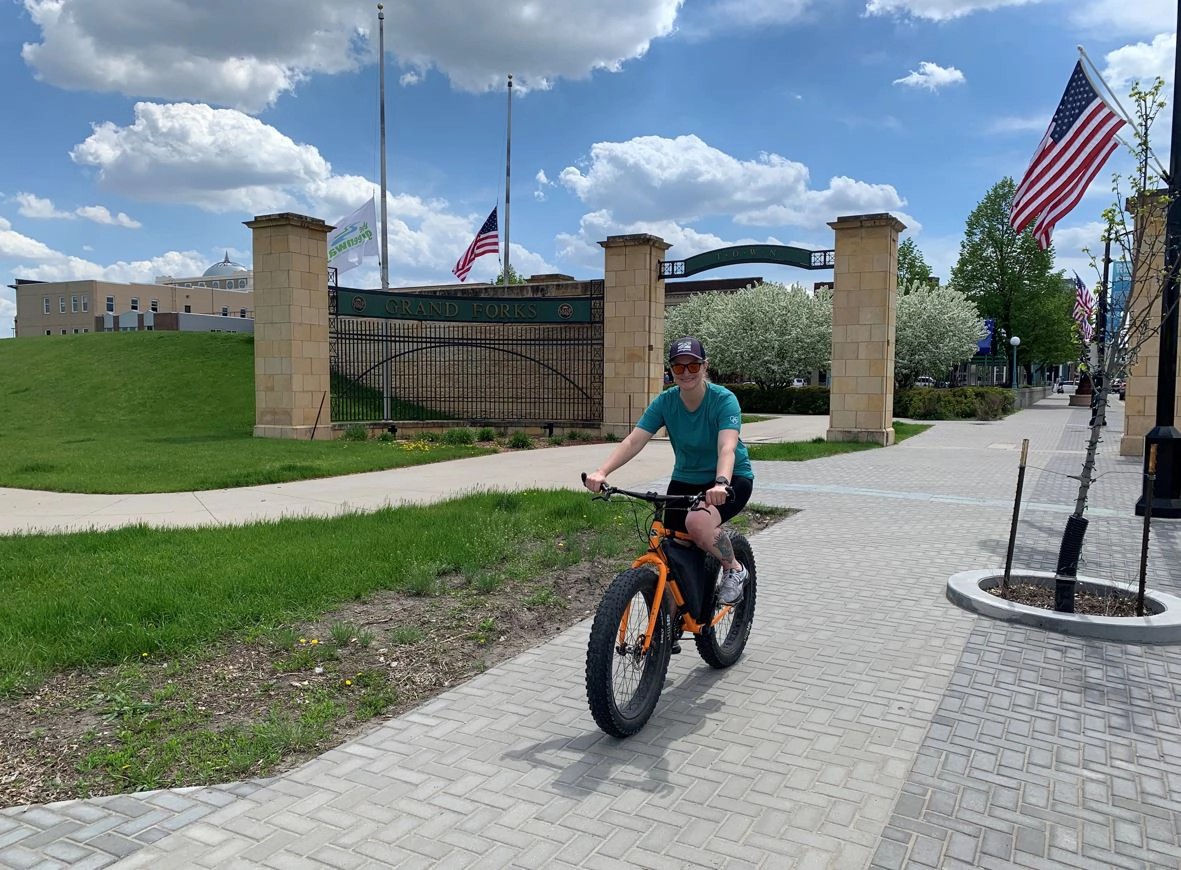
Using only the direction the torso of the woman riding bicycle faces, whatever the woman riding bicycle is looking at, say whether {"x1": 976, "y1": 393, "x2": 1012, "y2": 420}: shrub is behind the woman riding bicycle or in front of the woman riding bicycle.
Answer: behind

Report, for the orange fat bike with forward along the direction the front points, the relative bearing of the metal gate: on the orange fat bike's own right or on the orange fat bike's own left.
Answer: on the orange fat bike's own right

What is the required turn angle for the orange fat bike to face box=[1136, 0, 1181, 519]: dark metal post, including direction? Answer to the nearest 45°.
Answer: approximately 180°

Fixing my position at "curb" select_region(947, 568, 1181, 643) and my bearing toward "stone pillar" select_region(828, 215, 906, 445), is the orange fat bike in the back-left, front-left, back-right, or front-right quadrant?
back-left

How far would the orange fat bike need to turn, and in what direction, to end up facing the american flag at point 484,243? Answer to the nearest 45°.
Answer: approximately 135° to its right

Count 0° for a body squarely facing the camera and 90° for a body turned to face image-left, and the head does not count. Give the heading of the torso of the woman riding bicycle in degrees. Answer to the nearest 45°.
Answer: approximately 45°

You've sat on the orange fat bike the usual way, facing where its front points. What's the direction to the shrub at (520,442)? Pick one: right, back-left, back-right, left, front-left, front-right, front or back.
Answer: back-right

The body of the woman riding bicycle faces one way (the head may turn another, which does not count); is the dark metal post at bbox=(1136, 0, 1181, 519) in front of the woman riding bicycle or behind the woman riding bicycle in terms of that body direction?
behind

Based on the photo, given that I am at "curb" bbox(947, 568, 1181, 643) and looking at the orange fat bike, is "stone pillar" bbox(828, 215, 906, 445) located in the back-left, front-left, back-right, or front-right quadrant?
back-right
